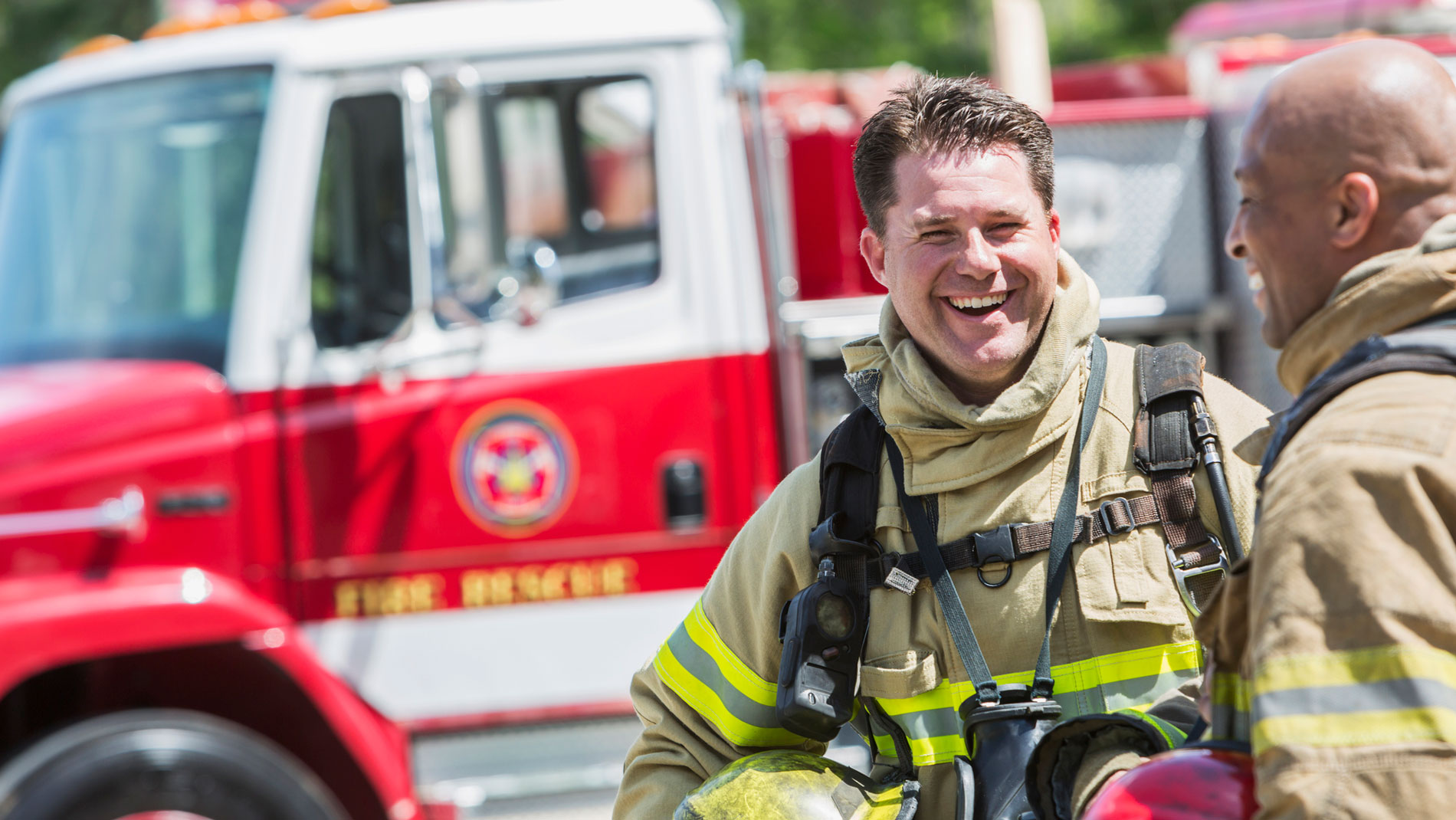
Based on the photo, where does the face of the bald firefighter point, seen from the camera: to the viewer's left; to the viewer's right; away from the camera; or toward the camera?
to the viewer's left

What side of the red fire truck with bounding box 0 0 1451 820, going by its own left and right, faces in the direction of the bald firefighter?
left

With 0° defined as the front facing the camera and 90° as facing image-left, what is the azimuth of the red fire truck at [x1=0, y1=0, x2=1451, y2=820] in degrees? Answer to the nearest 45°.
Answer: approximately 45°
